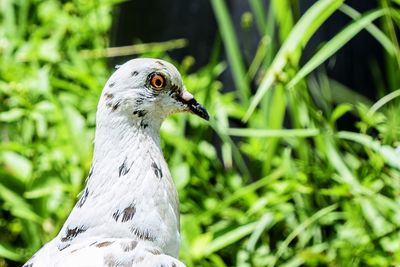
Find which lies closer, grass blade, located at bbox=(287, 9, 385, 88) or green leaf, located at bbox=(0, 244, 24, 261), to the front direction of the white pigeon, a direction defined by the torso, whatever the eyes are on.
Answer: the grass blade

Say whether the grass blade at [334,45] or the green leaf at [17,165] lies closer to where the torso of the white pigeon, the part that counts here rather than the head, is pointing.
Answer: the grass blade

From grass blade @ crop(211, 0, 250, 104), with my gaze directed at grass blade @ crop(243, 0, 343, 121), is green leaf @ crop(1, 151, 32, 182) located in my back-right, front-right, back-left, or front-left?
back-right

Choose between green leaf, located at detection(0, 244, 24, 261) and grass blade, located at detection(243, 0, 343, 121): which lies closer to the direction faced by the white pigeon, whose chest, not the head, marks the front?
the grass blade
